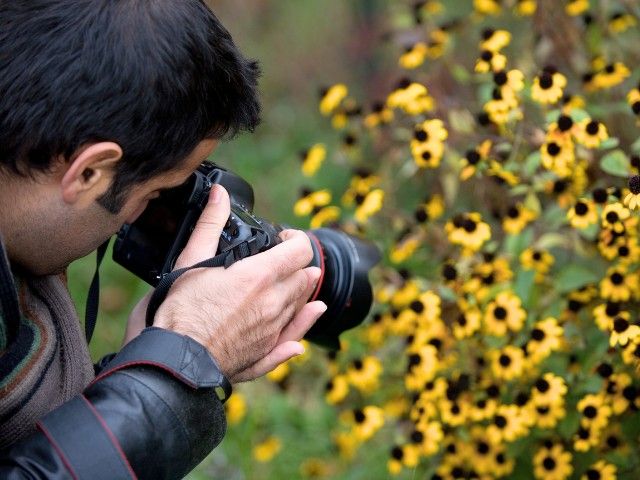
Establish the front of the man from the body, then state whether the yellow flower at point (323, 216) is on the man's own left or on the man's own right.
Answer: on the man's own left

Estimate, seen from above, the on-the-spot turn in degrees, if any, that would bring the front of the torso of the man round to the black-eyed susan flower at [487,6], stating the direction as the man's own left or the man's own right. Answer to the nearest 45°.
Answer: approximately 45° to the man's own left

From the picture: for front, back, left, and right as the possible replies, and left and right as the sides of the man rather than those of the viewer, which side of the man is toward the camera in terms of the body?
right

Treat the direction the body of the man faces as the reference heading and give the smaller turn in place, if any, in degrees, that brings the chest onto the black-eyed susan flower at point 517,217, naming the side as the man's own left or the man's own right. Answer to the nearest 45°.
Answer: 0° — they already face it

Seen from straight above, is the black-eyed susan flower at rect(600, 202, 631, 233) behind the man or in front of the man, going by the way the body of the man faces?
in front

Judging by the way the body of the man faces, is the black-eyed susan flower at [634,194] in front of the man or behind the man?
in front
